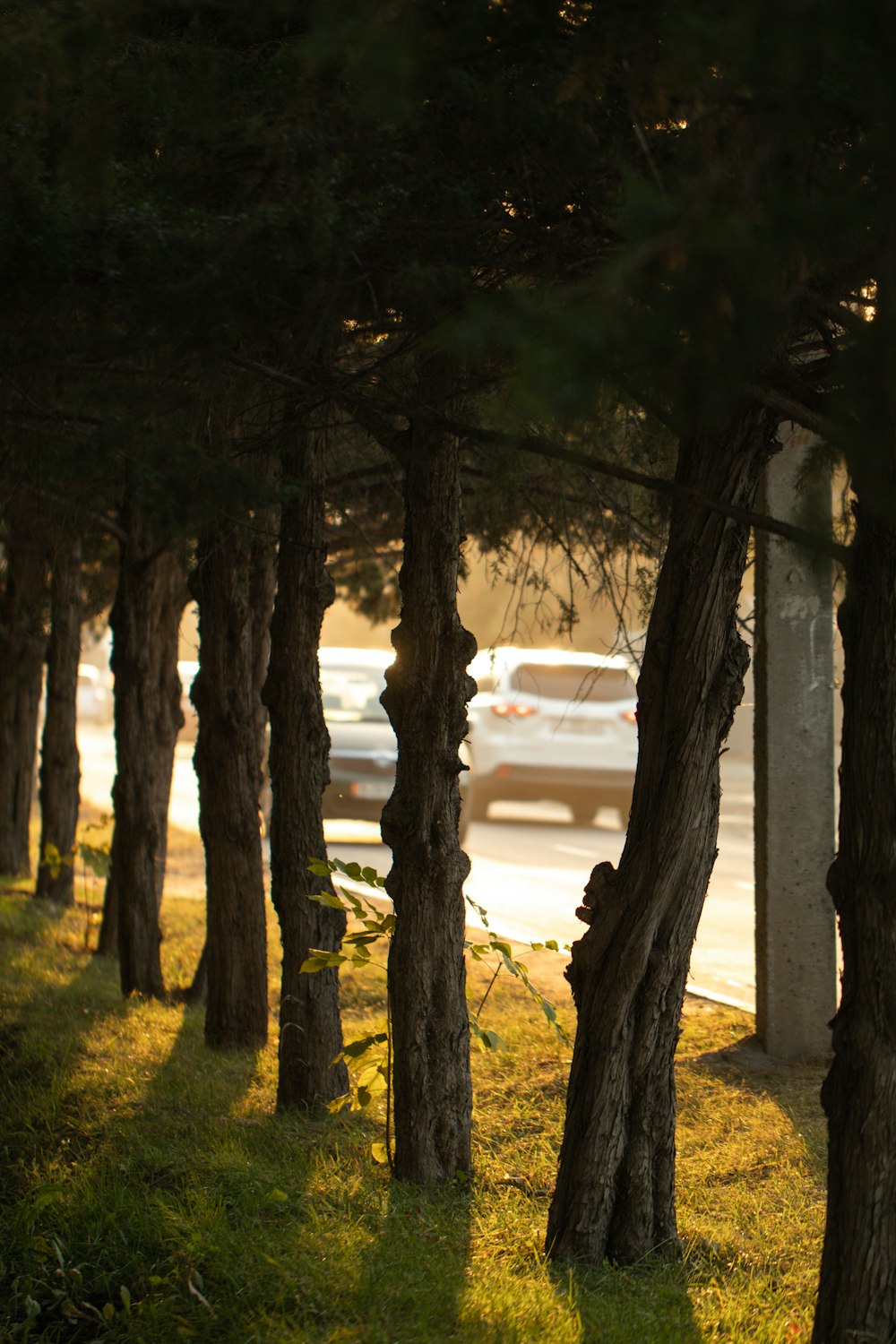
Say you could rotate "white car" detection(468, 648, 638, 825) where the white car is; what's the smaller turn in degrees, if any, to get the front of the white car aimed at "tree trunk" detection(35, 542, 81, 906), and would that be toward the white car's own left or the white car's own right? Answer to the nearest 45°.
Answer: approximately 90° to the white car's own left

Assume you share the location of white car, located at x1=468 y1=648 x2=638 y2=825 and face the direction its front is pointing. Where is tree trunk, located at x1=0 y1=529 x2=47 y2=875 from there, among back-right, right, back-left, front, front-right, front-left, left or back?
left

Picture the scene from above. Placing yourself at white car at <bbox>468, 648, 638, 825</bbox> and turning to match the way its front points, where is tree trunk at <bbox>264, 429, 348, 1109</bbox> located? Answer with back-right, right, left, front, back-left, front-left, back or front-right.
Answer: back-left

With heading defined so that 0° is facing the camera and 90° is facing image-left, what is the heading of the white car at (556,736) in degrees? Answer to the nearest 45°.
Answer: approximately 135°

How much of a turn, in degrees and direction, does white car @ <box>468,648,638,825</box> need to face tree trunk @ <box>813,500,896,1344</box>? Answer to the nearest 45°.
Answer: approximately 135° to its left

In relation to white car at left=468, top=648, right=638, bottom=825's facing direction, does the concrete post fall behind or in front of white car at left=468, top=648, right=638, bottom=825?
behind

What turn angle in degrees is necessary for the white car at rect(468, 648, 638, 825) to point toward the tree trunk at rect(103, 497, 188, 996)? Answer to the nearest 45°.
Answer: approximately 135° to its left

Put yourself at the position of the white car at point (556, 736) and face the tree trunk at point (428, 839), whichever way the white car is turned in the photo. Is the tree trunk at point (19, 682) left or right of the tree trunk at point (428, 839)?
right

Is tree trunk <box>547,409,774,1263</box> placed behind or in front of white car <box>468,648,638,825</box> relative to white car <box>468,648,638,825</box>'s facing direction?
behind
